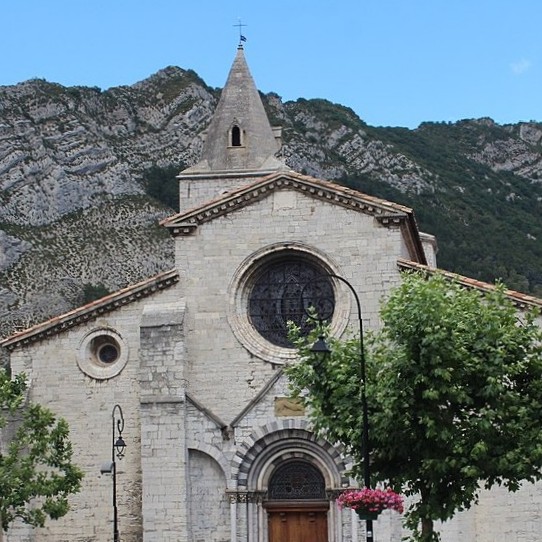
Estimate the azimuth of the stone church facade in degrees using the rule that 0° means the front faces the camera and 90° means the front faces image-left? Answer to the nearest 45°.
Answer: approximately 0°

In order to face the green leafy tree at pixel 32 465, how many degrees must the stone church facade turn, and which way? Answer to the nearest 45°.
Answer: approximately 45° to its right
